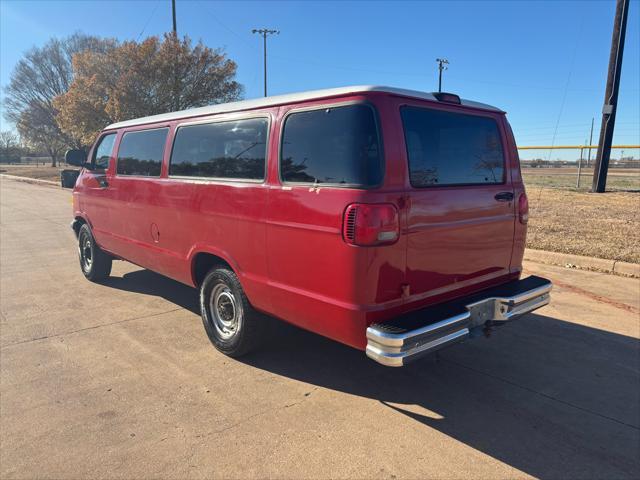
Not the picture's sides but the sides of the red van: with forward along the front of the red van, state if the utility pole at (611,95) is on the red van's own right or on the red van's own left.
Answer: on the red van's own right

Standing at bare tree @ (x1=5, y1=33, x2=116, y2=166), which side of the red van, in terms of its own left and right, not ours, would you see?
front

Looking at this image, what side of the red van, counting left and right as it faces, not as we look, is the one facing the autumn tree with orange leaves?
front

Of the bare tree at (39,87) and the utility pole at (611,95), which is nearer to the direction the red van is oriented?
the bare tree

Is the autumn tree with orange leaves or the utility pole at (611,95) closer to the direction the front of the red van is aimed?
the autumn tree with orange leaves

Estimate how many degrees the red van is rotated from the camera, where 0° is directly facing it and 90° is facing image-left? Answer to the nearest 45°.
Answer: approximately 135°
